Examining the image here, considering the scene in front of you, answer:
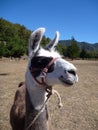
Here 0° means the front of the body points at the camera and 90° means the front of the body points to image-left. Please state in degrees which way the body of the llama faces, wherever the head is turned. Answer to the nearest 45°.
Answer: approximately 315°
